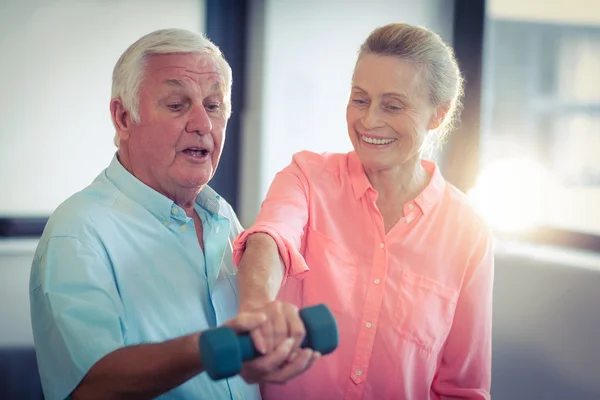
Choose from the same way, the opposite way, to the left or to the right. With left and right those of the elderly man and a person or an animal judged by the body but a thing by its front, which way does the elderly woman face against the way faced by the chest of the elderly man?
to the right

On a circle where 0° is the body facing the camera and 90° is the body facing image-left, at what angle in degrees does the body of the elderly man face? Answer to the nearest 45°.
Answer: approximately 315°

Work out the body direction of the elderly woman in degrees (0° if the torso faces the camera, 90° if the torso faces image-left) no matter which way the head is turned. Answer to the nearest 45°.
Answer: approximately 45°
